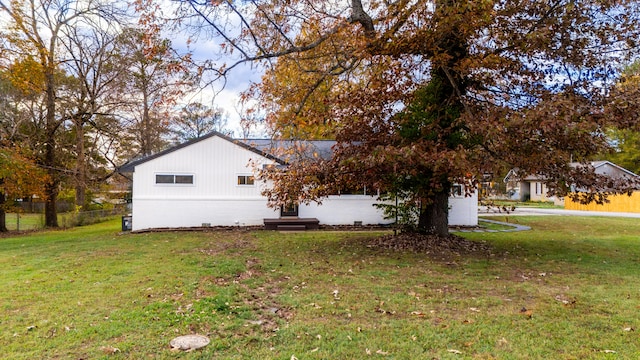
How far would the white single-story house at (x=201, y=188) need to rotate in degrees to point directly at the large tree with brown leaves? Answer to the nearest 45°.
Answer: approximately 45° to its left

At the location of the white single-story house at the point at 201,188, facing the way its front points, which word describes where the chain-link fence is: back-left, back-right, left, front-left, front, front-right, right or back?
back-right

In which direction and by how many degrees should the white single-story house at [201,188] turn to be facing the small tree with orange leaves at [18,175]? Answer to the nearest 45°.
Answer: approximately 90° to its right

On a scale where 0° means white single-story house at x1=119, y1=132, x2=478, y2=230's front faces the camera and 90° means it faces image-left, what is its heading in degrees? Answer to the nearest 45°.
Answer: approximately 0°

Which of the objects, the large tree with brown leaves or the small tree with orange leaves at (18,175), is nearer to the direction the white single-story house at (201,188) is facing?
the large tree with brown leaves

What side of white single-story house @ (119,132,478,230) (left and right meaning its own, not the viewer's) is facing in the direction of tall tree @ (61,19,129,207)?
right
